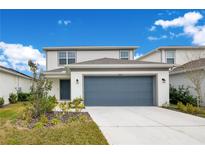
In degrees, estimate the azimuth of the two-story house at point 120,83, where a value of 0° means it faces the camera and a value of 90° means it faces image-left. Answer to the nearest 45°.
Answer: approximately 0°

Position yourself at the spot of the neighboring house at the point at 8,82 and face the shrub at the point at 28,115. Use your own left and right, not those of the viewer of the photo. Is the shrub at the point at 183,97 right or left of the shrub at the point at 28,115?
left

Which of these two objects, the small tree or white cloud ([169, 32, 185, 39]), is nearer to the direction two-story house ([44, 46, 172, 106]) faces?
the small tree

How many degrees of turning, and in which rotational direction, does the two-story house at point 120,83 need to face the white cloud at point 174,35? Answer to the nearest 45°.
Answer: approximately 135° to its left

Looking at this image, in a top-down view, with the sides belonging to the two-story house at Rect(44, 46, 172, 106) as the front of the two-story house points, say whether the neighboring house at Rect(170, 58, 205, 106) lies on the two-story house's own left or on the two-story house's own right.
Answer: on the two-story house's own left

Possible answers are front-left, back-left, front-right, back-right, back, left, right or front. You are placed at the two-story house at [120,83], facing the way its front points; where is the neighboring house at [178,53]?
back-left

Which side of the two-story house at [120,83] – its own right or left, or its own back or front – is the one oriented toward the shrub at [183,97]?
left

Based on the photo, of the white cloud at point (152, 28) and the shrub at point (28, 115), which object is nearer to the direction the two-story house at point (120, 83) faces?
the shrub
